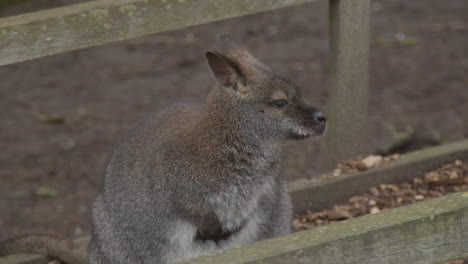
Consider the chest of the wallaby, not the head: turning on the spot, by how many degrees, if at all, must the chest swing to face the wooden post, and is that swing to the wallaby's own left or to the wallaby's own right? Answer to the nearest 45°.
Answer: approximately 90° to the wallaby's own left

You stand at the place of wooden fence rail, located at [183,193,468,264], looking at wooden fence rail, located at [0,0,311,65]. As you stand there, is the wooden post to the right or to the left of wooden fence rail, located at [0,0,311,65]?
right

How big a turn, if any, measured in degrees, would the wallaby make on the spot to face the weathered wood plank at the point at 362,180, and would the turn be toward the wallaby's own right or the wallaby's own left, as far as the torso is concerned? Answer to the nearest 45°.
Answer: approximately 90° to the wallaby's own left

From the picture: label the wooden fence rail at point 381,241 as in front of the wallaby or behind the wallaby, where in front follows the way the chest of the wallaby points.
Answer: in front

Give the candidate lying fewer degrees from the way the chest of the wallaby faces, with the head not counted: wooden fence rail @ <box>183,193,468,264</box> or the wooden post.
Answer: the wooden fence rail
